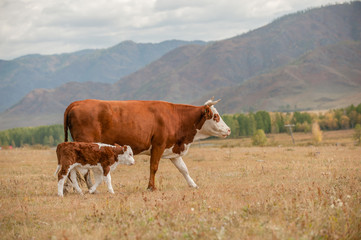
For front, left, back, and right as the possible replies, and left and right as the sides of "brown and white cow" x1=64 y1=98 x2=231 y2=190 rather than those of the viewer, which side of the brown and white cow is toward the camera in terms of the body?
right

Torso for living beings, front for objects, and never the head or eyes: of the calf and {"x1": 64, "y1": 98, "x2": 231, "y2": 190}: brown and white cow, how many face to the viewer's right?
2

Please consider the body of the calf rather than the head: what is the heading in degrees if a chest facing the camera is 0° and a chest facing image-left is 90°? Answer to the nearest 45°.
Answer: approximately 270°

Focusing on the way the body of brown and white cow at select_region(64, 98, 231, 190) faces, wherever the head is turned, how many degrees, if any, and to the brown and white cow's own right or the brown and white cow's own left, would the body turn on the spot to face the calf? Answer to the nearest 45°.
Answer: approximately 135° to the brown and white cow's own right

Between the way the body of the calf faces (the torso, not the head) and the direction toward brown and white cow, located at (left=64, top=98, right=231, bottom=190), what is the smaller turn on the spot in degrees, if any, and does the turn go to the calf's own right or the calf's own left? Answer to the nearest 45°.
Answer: approximately 45° to the calf's own left
